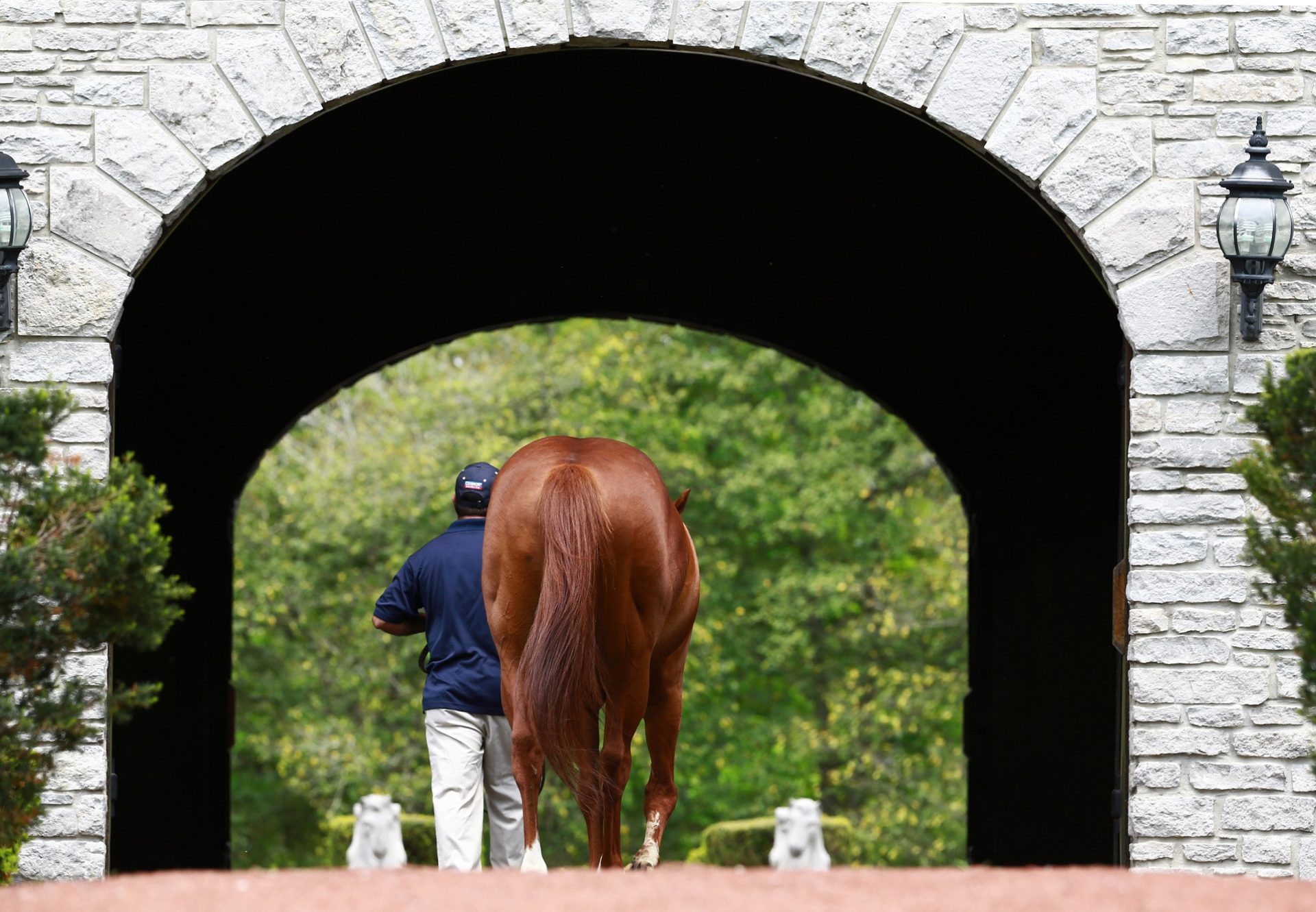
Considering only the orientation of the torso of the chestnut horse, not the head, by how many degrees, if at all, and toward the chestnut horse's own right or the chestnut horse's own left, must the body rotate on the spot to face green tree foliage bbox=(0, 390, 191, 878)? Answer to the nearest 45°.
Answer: approximately 135° to the chestnut horse's own left

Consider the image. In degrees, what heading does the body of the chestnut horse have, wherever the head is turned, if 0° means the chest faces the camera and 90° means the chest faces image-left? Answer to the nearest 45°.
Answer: approximately 180°

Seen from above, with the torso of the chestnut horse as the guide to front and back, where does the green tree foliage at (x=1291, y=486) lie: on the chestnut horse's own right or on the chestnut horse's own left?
on the chestnut horse's own right

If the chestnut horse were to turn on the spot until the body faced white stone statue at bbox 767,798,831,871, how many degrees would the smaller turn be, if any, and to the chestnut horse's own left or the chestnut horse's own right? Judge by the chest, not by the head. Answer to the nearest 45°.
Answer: approximately 45° to the chestnut horse's own right

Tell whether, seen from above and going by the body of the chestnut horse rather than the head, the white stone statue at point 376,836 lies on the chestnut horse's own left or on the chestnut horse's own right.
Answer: on the chestnut horse's own left

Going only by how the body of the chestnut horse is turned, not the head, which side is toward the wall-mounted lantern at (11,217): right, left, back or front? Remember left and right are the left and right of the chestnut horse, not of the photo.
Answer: left

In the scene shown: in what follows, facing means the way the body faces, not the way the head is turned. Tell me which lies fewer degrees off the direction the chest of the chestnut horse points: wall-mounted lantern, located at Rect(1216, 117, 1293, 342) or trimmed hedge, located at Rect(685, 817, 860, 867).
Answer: the trimmed hedge
